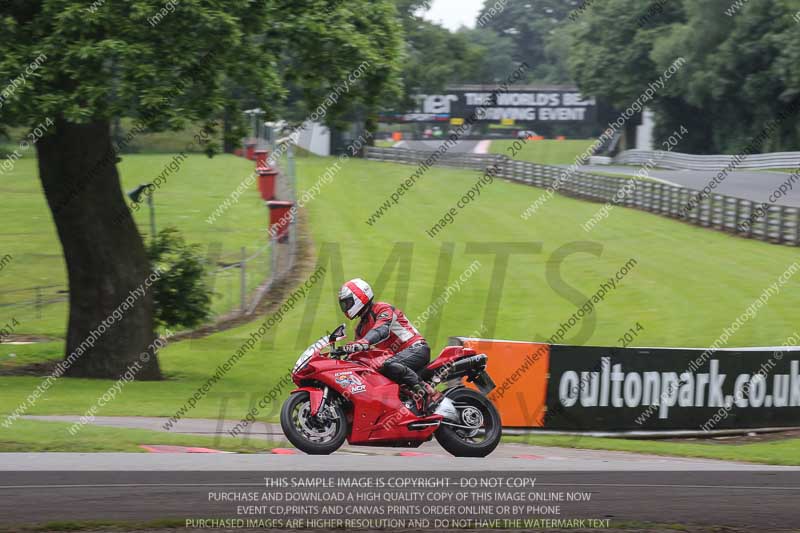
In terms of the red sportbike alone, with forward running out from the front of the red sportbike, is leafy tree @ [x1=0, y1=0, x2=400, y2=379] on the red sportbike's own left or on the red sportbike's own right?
on the red sportbike's own right

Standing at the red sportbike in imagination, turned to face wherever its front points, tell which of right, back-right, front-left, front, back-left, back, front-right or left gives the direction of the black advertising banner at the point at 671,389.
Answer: back-right

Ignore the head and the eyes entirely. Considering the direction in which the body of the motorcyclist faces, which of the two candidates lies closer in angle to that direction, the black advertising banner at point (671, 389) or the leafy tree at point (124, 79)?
the leafy tree

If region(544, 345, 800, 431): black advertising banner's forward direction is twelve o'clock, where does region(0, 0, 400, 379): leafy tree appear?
The leafy tree is roughly at 3 o'clock from the black advertising banner.

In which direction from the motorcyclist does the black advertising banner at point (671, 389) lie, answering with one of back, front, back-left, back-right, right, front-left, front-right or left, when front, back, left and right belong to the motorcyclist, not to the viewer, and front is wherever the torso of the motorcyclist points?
back-right

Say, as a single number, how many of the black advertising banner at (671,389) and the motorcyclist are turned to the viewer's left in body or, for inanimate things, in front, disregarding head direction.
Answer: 1

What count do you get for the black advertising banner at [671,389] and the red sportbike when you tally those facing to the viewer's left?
1

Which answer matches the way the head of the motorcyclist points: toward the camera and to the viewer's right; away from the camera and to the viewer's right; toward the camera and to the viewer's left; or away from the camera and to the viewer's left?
toward the camera and to the viewer's left

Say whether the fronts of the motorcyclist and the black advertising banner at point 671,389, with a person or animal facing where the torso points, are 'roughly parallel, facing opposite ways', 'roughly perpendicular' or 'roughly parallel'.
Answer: roughly perpendicular

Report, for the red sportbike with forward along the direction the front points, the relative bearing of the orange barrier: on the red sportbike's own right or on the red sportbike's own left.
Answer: on the red sportbike's own right

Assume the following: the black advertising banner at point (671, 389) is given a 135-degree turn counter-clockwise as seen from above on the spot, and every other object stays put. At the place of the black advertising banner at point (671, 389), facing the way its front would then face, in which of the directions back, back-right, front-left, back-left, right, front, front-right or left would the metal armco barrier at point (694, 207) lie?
front-left

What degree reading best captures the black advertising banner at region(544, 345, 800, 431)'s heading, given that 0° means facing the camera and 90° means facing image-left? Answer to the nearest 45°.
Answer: approximately 0°

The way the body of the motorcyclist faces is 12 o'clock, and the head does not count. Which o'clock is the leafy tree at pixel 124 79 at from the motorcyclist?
The leafy tree is roughly at 2 o'clock from the motorcyclist.

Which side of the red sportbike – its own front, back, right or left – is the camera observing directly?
left

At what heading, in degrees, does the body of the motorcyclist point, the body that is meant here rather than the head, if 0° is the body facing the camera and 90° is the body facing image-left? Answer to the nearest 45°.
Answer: approximately 90°

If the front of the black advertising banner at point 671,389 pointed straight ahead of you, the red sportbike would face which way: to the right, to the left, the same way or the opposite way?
to the right
